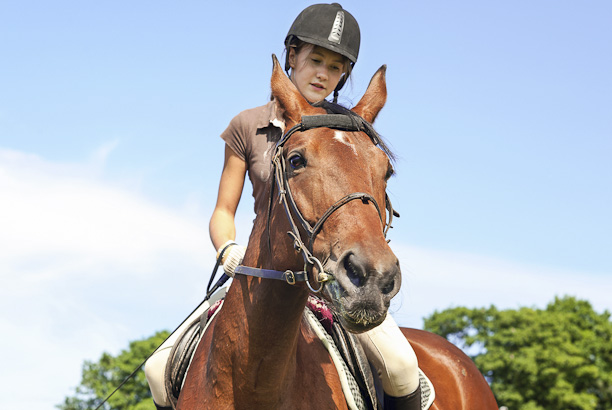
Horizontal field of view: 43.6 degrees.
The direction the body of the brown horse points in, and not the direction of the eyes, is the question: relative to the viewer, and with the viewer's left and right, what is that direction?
facing the viewer and to the left of the viewer

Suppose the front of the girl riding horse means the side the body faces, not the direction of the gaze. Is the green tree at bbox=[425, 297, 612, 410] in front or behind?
behind

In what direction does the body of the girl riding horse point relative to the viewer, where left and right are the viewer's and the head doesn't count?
facing the viewer

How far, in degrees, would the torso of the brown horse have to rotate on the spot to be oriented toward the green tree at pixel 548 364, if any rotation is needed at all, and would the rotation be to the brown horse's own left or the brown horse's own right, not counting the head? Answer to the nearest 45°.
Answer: approximately 135° to the brown horse's own right
